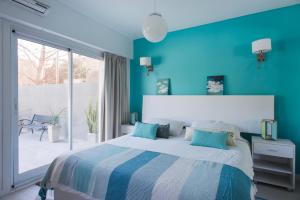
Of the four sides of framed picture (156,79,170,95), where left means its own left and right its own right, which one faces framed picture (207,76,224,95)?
left

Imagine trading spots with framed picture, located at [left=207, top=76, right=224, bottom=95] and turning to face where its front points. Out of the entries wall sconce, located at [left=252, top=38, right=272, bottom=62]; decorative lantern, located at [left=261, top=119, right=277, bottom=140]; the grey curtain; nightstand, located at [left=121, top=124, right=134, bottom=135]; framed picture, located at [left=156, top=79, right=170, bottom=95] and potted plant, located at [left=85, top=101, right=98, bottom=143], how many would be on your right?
4

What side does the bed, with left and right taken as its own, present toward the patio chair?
right

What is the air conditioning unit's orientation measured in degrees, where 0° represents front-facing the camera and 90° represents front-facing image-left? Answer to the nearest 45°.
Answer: approximately 315°

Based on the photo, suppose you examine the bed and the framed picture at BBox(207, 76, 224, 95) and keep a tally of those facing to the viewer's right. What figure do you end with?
0

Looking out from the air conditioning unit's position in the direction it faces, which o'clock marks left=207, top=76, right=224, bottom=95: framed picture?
The framed picture is roughly at 11 o'clock from the air conditioning unit.

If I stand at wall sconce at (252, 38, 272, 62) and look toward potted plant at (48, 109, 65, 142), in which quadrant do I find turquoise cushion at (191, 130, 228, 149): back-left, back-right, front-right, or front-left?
front-left

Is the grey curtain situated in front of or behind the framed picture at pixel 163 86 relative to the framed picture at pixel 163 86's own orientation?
in front

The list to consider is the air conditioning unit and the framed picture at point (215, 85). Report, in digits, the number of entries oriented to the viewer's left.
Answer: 0

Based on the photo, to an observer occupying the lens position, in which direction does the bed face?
facing the viewer and to the left of the viewer

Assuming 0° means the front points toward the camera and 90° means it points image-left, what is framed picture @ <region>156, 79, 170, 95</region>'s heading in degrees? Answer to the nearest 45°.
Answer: approximately 45°

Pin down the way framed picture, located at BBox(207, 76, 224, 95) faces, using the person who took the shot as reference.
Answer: facing the viewer

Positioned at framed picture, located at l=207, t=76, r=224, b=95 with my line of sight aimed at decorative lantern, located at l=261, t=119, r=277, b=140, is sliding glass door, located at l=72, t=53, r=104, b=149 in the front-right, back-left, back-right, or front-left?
back-right

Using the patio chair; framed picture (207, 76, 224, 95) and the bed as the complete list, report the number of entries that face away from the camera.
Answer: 0
